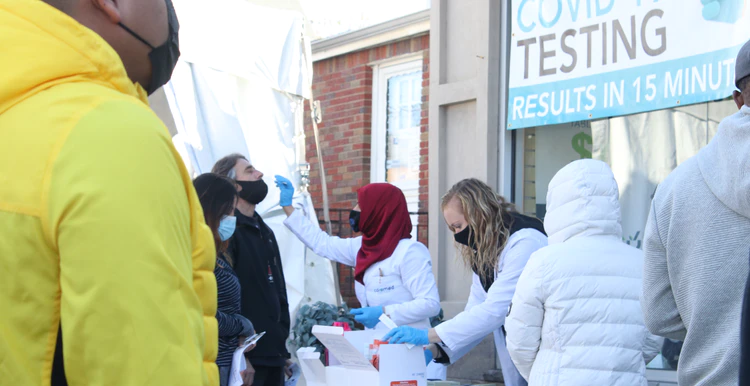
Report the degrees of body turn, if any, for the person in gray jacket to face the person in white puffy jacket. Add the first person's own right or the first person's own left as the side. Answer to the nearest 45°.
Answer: approximately 45° to the first person's own left

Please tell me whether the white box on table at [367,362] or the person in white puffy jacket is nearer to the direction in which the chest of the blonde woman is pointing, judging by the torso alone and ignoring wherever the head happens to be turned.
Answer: the white box on table

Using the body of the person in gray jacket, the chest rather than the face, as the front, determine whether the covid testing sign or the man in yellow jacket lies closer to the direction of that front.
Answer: the covid testing sign

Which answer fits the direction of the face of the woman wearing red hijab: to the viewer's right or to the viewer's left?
to the viewer's left

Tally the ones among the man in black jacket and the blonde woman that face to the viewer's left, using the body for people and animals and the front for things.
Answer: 1

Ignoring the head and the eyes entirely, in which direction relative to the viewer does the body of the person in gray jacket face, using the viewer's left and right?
facing away from the viewer

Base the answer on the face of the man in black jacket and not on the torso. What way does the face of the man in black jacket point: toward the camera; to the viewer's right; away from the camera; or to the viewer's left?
to the viewer's right

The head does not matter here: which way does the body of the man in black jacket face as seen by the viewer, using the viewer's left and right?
facing to the right of the viewer

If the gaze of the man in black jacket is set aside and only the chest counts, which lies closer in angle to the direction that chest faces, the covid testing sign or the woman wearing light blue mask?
the covid testing sign

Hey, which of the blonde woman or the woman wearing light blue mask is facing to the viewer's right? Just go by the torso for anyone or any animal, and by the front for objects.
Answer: the woman wearing light blue mask
